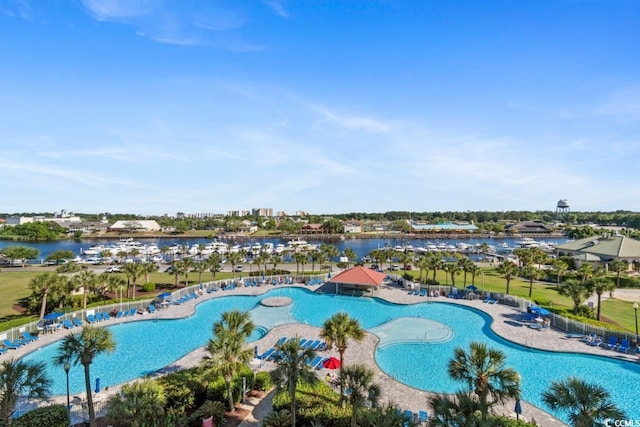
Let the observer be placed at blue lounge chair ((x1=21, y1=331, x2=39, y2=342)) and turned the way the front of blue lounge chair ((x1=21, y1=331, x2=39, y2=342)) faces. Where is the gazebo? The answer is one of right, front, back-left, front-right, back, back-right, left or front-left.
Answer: front-left

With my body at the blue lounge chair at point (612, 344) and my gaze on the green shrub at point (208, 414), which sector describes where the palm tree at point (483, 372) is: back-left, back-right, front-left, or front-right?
front-left

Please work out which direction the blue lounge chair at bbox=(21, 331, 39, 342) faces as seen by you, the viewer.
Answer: facing the viewer and to the right of the viewer

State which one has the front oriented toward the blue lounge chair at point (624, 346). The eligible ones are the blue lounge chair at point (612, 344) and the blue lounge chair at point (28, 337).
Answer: the blue lounge chair at point (28, 337)

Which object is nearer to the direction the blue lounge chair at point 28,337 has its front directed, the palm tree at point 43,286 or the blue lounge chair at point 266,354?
the blue lounge chair

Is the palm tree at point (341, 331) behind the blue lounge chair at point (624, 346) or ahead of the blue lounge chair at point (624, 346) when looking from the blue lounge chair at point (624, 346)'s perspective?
ahead

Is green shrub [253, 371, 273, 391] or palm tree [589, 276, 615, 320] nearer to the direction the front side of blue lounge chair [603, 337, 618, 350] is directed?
the green shrub

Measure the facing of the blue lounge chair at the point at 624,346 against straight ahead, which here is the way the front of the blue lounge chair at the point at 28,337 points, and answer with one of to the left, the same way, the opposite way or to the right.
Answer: the opposite way

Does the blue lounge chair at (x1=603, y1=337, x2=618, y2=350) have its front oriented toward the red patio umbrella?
yes

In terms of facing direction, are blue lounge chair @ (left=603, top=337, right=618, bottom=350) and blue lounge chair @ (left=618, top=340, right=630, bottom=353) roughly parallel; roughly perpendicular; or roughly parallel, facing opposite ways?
roughly parallel

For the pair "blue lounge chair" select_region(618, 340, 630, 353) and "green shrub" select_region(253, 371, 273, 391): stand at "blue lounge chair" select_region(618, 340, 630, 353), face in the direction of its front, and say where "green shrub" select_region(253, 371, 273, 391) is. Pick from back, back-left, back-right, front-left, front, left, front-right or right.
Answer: front

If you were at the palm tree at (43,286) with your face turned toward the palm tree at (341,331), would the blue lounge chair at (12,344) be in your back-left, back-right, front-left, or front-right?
front-right

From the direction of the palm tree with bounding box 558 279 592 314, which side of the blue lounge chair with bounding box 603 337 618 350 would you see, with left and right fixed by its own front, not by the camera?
right

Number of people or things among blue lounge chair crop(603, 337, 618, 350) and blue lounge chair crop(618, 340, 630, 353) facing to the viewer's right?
0

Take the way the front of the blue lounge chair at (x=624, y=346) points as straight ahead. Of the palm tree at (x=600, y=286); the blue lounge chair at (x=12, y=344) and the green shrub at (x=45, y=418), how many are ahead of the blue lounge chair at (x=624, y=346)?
2

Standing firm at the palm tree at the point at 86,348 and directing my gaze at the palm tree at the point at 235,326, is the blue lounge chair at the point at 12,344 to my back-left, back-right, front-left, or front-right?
back-left

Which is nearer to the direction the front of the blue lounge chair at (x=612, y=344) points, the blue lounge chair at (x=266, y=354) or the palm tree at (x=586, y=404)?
the palm tree

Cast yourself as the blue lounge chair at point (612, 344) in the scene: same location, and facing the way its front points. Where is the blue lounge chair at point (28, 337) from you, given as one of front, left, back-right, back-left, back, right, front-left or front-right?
front

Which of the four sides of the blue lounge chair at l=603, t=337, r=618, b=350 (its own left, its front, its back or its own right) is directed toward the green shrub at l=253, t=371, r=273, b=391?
front
